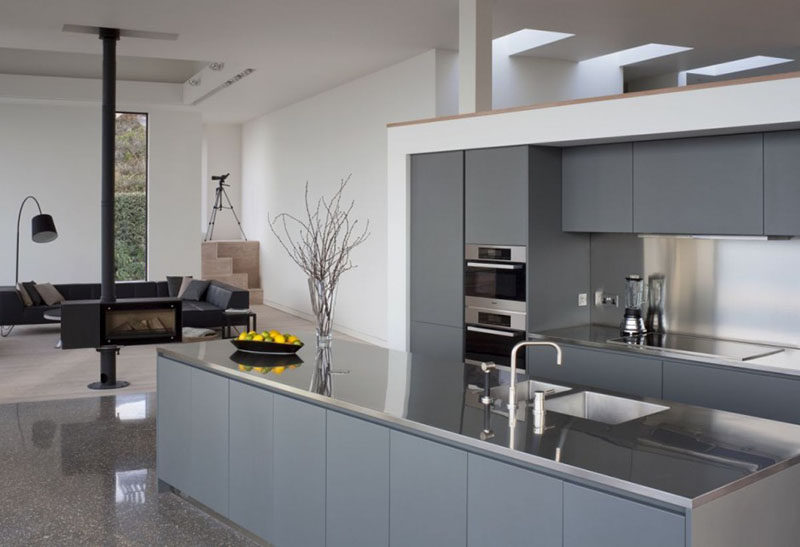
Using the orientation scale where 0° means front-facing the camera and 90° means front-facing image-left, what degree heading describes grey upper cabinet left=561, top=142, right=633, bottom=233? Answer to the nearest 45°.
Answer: approximately 45°

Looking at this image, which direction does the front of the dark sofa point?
toward the camera

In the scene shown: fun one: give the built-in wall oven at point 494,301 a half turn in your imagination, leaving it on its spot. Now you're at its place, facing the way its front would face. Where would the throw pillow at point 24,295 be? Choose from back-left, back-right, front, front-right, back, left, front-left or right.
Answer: left

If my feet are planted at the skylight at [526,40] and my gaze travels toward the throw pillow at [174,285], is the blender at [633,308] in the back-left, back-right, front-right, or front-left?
back-left

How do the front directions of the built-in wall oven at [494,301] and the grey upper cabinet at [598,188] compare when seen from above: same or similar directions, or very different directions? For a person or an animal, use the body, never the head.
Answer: same or similar directions

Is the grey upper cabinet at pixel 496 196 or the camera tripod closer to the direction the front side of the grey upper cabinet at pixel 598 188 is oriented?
the grey upper cabinet

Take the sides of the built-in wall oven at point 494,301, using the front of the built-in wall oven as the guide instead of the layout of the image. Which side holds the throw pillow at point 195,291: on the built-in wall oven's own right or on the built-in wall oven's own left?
on the built-in wall oven's own right

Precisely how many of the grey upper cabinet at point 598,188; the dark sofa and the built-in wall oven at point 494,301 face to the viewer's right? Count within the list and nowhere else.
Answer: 0

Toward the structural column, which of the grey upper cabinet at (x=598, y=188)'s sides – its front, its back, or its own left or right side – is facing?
right

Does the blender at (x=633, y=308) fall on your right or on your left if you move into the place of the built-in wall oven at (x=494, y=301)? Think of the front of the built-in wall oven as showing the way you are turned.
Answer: on your left

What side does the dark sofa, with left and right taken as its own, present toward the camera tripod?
back
